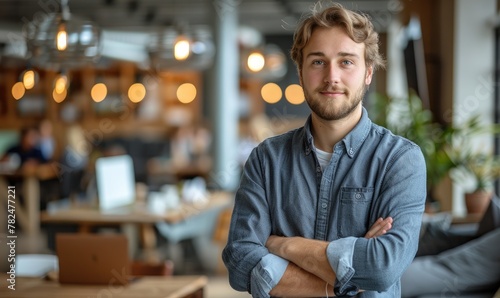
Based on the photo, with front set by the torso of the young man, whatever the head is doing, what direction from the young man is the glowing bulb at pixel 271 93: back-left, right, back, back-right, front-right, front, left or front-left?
back

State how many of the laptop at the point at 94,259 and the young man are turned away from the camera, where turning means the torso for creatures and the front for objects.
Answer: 1

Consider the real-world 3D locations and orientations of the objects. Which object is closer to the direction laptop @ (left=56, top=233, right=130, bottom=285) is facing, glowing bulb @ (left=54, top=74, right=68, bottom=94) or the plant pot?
the glowing bulb

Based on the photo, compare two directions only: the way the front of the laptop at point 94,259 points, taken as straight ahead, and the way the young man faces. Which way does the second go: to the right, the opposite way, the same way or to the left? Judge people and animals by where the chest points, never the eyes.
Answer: the opposite way

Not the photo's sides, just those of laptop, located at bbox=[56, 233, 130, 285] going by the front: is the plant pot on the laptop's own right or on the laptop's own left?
on the laptop's own right

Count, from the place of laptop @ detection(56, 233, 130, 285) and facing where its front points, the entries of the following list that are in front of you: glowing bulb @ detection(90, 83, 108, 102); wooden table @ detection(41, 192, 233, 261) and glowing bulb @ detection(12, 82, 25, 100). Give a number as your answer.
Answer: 3

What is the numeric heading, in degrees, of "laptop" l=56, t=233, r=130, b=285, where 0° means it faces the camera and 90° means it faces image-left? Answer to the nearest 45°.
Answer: approximately 180°

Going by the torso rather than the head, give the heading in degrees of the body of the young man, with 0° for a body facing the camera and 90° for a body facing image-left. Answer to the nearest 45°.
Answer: approximately 0°

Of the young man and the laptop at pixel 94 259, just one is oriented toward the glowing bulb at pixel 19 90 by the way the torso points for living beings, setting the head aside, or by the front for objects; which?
the laptop

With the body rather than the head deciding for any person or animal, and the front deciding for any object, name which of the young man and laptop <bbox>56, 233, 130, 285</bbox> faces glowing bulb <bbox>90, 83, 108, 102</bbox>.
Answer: the laptop
